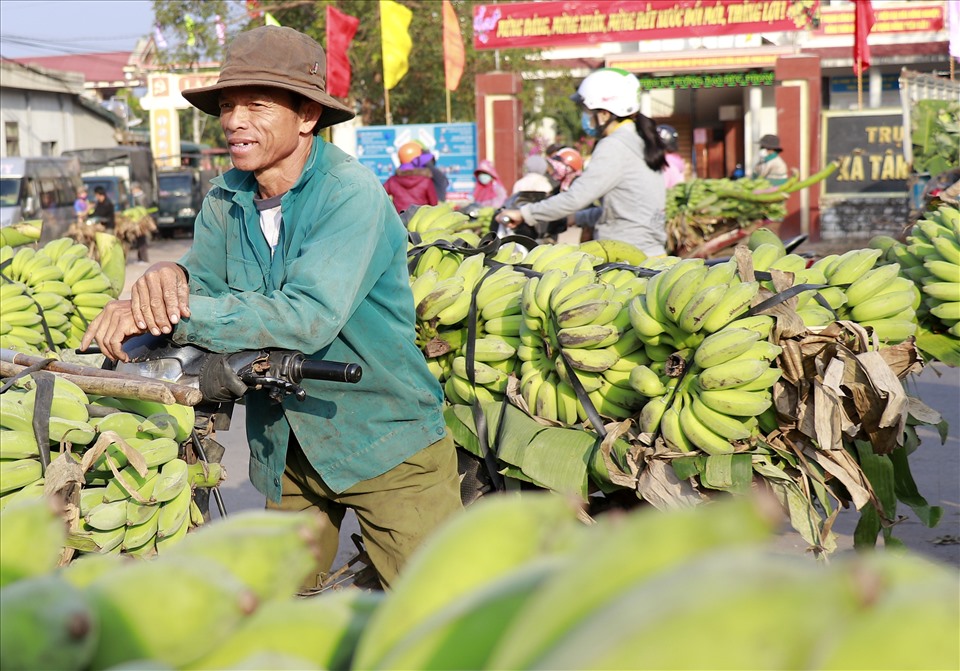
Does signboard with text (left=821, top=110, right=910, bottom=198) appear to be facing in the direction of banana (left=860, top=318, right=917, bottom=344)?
yes

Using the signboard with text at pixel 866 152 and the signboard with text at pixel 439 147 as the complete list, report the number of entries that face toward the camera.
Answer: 2

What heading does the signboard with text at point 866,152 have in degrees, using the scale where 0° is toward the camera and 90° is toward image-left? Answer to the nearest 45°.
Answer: approximately 0°

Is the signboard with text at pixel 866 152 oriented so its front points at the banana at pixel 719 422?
yes

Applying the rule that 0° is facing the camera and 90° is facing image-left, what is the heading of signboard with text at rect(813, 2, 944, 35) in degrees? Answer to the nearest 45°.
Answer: approximately 0°

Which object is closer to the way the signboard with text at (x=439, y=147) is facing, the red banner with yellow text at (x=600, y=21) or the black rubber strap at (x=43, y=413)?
the black rubber strap

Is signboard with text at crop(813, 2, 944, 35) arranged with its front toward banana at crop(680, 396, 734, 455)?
yes

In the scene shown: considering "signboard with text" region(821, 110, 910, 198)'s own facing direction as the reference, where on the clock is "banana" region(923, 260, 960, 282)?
The banana is roughly at 12 o'clock from the signboard with text.
